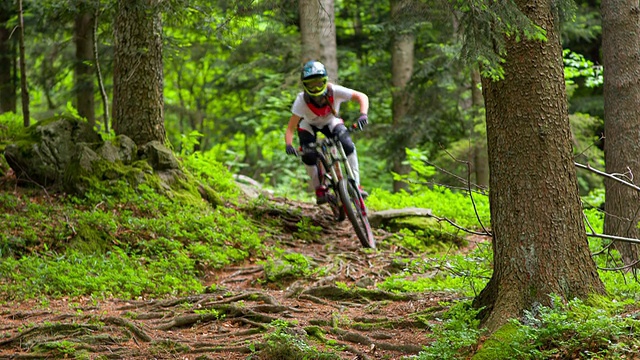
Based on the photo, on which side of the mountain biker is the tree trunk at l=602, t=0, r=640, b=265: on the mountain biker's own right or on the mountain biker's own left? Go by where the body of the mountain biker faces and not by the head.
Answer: on the mountain biker's own left

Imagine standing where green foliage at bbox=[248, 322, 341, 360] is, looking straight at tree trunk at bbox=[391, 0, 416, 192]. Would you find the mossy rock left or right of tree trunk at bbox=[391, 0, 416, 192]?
left

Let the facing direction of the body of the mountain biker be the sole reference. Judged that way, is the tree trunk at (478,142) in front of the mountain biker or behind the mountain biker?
behind

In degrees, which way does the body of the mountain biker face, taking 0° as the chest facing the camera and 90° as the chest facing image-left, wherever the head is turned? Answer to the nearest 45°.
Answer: approximately 0°

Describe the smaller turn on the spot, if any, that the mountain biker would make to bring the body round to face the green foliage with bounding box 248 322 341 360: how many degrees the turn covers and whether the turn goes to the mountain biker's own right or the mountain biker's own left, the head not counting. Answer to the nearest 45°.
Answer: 0° — they already face it

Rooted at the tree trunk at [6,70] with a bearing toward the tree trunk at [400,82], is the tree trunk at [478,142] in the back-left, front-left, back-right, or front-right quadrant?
front-right

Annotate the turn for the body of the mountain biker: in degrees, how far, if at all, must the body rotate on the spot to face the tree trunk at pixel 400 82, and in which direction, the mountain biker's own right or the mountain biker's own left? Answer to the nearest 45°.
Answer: approximately 180°

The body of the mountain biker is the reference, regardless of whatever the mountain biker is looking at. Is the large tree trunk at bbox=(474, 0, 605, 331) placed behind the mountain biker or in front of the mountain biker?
in front

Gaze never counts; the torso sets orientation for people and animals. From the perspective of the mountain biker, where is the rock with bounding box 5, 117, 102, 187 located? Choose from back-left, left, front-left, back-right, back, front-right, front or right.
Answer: right

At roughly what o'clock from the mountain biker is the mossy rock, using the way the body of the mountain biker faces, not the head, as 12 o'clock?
The mossy rock is roughly at 2 o'clock from the mountain biker.
